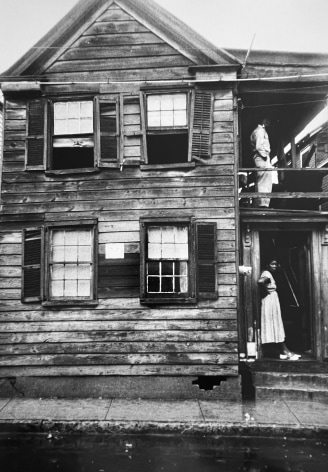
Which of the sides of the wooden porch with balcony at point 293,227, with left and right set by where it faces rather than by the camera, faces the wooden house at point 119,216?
right

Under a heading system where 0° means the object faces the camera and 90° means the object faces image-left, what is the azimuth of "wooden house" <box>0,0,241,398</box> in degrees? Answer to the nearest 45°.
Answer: approximately 0°

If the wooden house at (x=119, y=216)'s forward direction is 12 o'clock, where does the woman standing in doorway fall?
The woman standing in doorway is roughly at 9 o'clock from the wooden house.

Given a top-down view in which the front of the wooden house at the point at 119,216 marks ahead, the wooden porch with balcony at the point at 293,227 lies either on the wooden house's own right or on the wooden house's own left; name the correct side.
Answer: on the wooden house's own left

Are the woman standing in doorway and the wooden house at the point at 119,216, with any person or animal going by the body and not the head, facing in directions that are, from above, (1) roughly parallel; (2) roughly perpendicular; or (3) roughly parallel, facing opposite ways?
roughly perpendicular
